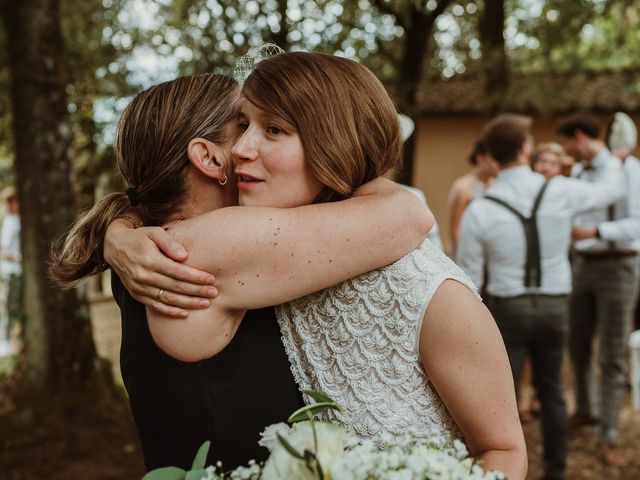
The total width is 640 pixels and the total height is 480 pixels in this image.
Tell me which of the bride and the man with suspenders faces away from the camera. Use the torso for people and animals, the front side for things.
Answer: the man with suspenders

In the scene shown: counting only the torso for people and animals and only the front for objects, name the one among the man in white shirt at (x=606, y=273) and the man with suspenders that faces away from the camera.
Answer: the man with suspenders

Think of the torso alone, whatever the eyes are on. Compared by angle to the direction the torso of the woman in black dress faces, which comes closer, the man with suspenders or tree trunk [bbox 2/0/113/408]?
the man with suspenders

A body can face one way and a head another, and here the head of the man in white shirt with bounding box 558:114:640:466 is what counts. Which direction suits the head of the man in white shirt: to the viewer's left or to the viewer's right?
to the viewer's left

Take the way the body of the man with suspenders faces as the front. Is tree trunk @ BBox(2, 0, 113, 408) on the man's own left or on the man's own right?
on the man's own left

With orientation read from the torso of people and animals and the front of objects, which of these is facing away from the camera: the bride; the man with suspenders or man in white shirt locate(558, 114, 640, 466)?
the man with suspenders

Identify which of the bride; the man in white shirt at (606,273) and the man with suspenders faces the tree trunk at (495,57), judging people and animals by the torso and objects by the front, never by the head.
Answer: the man with suspenders

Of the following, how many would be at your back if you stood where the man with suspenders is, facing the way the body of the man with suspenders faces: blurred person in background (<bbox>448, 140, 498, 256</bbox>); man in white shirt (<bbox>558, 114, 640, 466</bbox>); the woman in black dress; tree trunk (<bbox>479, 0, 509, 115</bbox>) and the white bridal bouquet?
2

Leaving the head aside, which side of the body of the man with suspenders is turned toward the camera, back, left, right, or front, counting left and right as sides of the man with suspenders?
back

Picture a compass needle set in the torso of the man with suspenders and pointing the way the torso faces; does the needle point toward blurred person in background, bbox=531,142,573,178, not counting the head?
yes

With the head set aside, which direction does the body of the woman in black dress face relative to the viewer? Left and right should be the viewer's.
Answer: facing away from the viewer and to the right of the viewer

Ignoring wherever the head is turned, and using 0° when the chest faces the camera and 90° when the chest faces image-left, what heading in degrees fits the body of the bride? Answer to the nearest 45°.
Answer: approximately 45°

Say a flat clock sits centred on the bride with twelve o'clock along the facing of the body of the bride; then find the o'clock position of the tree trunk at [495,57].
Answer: The tree trunk is roughly at 5 o'clock from the bride.

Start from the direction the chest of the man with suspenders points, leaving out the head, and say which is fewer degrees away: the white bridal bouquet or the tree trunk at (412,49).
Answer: the tree trunk
